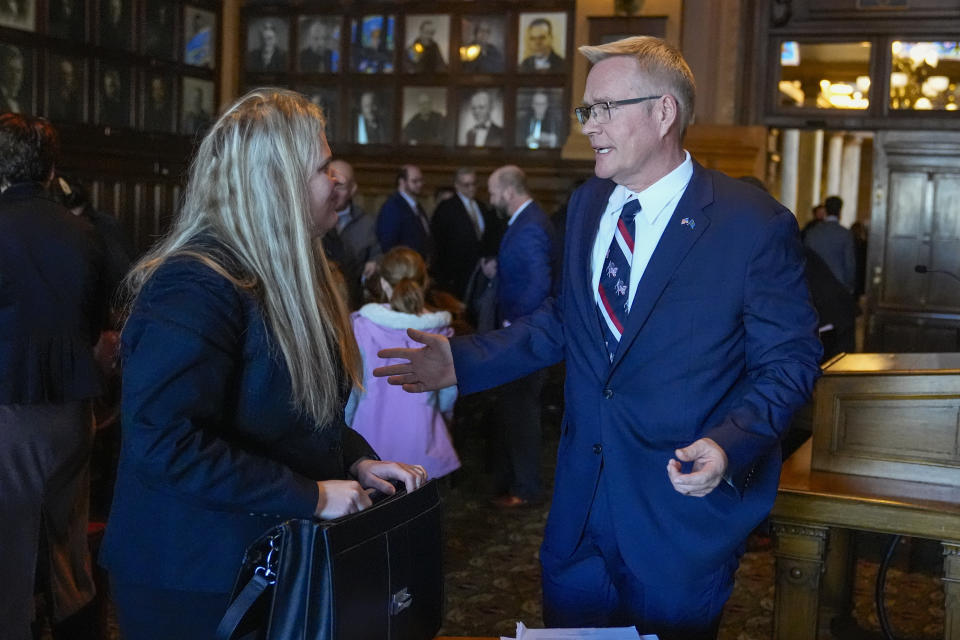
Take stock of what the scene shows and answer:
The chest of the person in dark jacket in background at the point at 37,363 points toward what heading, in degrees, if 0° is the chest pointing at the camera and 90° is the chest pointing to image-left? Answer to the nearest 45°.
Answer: approximately 180°

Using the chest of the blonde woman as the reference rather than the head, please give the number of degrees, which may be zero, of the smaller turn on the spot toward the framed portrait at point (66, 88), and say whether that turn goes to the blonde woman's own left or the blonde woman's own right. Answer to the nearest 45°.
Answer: approximately 90° to the blonde woman's own left

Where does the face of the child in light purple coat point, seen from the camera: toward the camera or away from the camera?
away from the camera

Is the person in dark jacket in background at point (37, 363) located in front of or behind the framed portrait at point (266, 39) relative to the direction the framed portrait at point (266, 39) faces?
in front

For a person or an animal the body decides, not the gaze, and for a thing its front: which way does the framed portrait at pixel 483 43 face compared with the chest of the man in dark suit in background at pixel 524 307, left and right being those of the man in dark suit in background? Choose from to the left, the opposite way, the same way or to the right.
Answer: to the left

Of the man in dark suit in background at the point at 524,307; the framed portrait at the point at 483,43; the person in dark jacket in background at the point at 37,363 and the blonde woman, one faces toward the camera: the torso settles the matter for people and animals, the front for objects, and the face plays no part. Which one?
the framed portrait

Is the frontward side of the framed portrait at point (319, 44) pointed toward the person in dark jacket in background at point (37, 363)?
yes

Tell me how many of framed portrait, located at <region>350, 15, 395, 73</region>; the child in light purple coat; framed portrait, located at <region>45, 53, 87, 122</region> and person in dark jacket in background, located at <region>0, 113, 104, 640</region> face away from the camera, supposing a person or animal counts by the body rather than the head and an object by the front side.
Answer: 2

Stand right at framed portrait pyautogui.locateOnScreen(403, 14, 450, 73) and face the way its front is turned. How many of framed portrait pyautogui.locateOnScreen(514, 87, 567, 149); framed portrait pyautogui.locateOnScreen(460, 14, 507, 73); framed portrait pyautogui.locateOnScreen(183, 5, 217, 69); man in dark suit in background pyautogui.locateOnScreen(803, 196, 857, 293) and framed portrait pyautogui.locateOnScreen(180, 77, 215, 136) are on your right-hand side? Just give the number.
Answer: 2

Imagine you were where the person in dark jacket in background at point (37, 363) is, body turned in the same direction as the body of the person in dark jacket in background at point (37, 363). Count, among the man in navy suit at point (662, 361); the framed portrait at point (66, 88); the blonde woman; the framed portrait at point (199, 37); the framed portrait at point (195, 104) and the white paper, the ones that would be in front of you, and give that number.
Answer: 3

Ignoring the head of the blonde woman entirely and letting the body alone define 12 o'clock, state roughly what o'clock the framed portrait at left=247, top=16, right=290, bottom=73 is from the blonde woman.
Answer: The framed portrait is roughly at 9 o'clock from the blonde woman.

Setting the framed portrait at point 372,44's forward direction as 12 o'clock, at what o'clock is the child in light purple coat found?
The child in light purple coat is roughly at 12 o'clock from the framed portrait.

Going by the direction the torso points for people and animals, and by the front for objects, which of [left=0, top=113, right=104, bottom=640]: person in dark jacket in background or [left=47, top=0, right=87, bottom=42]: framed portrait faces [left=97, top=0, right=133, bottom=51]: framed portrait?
the person in dark jacket in background

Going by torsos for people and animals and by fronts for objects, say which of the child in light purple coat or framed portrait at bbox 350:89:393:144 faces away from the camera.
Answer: the child in light purple coat

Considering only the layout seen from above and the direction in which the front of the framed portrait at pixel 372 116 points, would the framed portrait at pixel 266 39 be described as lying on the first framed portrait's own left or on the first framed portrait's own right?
on the first framed portrait's own right

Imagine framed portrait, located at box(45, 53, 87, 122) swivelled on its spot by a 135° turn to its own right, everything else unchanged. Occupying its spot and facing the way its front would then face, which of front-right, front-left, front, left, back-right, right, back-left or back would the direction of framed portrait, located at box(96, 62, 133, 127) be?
back-right

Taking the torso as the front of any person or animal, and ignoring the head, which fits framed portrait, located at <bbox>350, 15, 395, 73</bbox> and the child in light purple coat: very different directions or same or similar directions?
very different directions

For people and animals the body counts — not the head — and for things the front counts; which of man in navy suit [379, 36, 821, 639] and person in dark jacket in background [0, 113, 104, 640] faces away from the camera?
the person in dark jacket in background

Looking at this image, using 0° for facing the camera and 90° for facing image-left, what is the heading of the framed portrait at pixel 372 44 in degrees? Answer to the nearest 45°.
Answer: approximately 0°
